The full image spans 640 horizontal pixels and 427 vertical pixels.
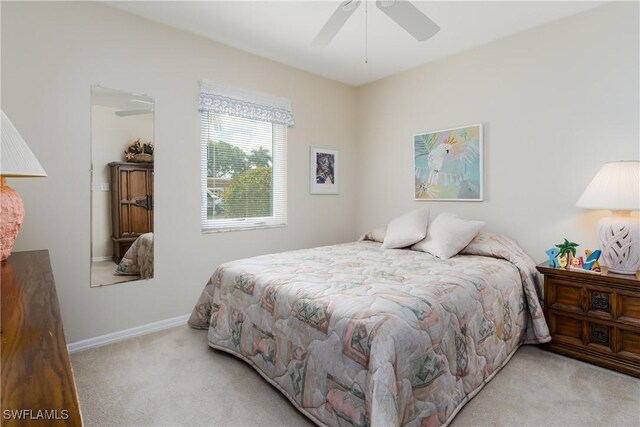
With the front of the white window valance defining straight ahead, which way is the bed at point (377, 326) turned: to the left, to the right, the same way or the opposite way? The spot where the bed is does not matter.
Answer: to the right

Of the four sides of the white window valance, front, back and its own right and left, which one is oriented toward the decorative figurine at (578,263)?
front

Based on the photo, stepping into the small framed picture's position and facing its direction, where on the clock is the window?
The window is roughly at 3 o'clock from the small framed picture.

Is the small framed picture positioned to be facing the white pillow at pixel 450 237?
yes

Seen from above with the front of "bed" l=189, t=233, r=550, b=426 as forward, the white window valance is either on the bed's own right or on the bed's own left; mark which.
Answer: on the bed's own right

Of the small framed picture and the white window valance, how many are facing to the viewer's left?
0

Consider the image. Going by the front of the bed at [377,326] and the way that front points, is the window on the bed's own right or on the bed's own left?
on the bed's own right

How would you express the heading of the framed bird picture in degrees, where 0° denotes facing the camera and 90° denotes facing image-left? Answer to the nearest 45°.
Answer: approximately 45°

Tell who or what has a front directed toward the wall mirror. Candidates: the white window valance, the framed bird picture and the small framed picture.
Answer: the framed bird picture

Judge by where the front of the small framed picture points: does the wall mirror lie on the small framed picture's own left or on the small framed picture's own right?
on the small framed picture's own right

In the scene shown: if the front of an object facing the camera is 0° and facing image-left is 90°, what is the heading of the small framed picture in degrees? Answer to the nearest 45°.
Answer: approximately 315°

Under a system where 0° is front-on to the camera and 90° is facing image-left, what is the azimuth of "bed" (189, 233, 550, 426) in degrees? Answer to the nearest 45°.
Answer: approximately 45°

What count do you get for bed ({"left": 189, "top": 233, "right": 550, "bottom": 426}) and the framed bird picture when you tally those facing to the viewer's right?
0

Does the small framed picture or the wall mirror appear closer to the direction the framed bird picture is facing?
the wall mirror
